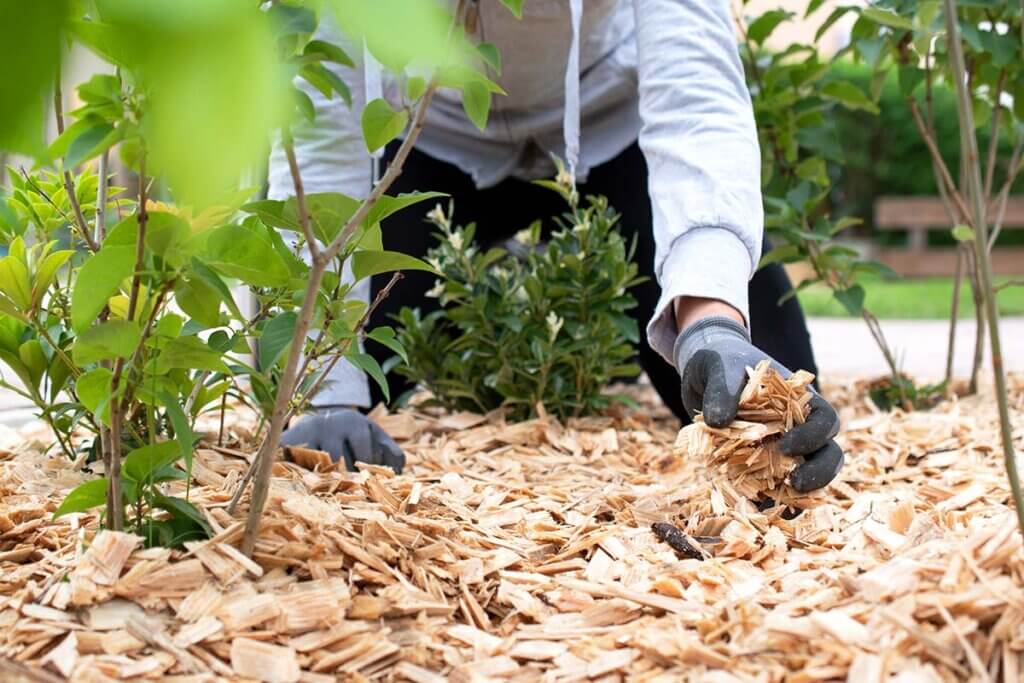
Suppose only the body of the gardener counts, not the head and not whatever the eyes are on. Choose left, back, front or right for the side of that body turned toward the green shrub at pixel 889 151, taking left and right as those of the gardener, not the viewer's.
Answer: back

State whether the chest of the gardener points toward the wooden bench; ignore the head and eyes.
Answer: no

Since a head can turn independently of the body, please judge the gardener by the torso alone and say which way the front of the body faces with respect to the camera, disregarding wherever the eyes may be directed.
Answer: toward the camera
